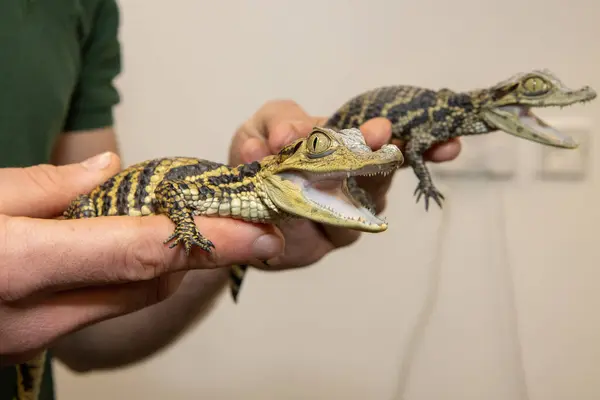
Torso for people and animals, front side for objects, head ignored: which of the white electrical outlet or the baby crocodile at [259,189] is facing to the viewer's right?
the baby crocodile

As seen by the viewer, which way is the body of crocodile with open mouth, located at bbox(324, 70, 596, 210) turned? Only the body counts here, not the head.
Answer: to the viewer's right

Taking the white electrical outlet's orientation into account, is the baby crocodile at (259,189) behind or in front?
in front

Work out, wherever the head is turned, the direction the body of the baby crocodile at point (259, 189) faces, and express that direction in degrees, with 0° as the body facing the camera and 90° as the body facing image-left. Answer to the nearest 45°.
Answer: approximately 270°

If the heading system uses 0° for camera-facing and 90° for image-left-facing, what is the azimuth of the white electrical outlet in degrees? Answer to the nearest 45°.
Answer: approximately 0°

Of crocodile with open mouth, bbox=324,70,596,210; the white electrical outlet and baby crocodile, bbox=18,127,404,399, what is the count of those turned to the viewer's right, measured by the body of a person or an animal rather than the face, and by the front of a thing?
2

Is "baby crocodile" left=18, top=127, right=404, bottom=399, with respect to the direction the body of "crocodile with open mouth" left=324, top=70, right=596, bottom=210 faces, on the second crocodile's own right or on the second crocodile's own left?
on the second crocodile's own right

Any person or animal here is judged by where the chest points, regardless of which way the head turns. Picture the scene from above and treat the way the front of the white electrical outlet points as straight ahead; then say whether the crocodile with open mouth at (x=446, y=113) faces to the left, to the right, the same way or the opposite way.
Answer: to the left
